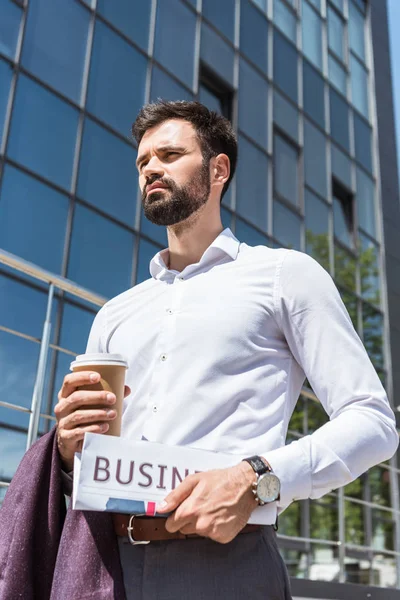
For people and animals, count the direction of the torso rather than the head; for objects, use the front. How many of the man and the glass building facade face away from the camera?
0

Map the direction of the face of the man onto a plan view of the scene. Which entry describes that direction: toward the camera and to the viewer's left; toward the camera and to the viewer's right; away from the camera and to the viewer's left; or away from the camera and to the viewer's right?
toward the camera and to the viewer's left

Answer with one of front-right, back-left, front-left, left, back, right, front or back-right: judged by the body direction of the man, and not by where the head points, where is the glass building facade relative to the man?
back-right

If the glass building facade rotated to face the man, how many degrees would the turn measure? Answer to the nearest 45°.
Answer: approximately 45° to its right

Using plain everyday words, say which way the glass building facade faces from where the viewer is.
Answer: facing the viewer and to the right of the viewer
